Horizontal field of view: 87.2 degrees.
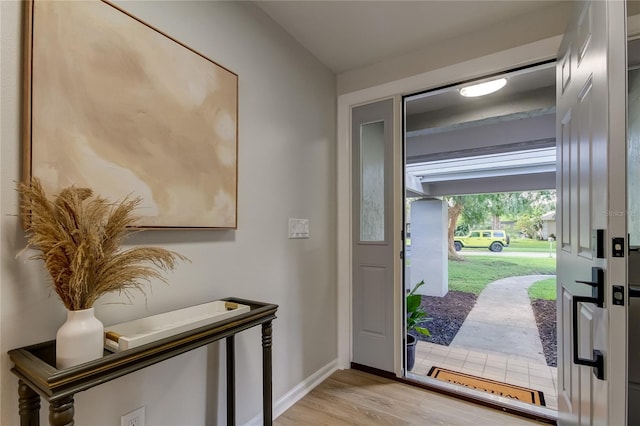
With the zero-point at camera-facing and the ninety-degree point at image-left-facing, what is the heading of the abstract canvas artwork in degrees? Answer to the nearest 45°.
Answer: approximately 315°

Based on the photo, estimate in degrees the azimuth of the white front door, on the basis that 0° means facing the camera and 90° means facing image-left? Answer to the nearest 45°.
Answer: approximately 90°

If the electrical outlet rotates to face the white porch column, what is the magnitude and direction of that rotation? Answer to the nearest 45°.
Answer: approximately 90° to its left

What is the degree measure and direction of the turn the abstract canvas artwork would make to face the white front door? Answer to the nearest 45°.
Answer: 0° — it already faces it

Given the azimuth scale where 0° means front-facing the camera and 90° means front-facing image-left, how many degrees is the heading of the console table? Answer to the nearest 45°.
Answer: approximately 315°

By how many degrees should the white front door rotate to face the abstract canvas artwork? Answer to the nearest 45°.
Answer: approximately 45° to its left

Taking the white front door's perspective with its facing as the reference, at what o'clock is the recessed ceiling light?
The recessed ceiling light is roughly at 2 o'clock from the white front door.
